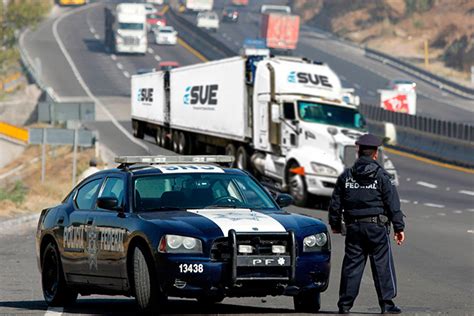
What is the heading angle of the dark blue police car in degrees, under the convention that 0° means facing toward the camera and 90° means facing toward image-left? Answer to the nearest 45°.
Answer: approximately 315°

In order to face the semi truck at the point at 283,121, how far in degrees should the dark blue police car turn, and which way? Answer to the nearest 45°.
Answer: approximately 135° to its left

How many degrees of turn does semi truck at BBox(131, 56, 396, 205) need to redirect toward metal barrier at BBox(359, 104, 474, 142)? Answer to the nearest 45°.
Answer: approximately 90° to its left

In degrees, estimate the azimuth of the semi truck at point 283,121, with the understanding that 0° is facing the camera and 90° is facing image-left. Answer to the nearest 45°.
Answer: approximately 315°

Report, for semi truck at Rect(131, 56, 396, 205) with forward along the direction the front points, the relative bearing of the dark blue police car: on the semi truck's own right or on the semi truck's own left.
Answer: on the semi truck's own right

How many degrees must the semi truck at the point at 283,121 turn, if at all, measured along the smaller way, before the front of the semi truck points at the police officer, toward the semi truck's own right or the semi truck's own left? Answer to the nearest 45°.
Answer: approximately 45° to the semi truck's own right
